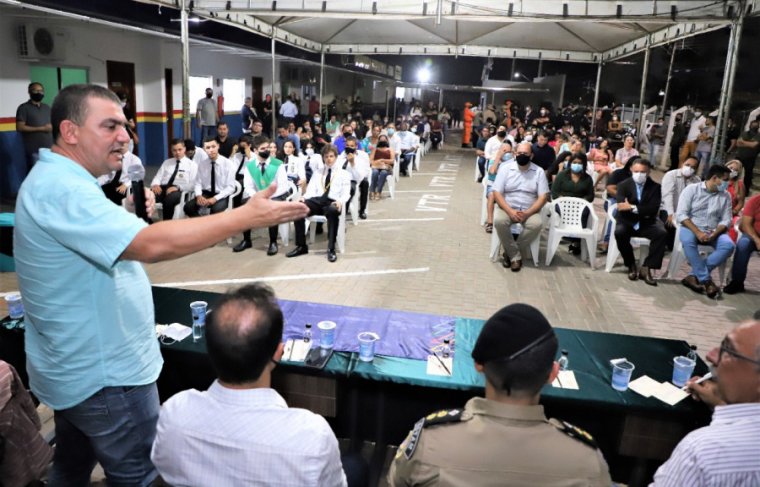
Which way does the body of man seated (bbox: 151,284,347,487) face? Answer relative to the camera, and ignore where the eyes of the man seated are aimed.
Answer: away from the camera

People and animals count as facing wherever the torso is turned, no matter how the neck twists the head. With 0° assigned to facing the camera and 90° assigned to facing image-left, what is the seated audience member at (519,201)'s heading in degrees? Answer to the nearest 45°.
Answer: approximately 0°

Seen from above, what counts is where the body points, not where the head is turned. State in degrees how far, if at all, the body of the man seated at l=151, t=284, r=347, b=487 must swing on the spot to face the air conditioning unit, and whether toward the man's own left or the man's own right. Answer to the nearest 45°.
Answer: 0° — they already face it

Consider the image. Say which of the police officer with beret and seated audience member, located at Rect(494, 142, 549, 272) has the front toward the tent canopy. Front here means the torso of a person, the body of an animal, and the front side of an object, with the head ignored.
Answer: the police officer with beret

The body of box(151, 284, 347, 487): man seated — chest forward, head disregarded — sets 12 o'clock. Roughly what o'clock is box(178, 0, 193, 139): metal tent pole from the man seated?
The metal tent pole is roughly at 12 o'clock from the man seated.

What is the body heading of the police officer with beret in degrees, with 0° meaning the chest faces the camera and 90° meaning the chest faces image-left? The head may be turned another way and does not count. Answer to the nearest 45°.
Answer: approximately 180°

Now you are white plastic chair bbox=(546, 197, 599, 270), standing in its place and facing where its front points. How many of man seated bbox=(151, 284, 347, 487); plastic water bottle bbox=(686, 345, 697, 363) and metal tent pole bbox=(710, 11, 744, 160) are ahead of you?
2

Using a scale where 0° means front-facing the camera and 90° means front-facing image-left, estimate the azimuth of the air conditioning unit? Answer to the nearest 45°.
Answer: approximately 315°

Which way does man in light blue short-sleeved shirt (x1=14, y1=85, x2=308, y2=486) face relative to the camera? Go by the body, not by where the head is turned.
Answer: to the viewer's right

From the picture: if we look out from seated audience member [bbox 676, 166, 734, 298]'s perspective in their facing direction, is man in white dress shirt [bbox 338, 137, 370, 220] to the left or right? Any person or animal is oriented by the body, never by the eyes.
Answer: on their right
